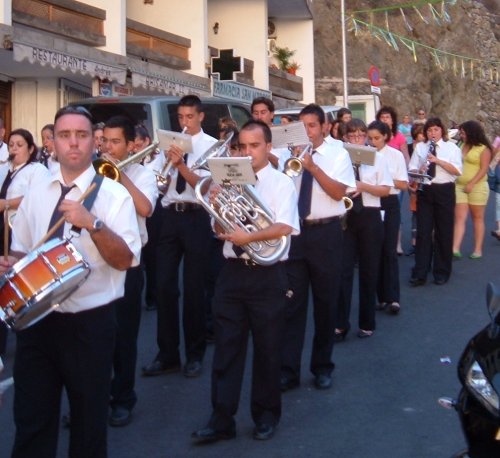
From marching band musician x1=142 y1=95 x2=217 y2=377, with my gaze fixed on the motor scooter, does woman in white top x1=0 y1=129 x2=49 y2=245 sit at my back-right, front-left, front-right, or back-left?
back-right

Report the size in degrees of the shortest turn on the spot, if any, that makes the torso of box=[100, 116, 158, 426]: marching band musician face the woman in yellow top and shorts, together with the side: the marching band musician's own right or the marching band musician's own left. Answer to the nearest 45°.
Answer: approximately 180°

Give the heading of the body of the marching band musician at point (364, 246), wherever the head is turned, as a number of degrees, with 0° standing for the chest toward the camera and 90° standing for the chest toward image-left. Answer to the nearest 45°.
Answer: approximately 45°

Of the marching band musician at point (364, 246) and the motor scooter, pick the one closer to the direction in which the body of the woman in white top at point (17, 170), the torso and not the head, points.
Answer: the motor scooter

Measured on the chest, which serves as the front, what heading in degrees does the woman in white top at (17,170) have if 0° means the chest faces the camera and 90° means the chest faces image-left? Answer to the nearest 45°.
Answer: approximately 45°

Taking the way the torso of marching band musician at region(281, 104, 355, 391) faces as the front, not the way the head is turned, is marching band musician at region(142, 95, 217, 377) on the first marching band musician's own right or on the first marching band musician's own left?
on the first marching band musician's own right

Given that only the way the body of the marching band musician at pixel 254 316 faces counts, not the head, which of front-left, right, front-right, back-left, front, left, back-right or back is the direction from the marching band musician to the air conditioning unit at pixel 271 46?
back-right

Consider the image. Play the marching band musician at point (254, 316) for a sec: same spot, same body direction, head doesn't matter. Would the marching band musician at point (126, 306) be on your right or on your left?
on your right

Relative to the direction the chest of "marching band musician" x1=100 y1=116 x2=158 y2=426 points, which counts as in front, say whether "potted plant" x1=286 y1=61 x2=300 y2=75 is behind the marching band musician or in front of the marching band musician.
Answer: behind

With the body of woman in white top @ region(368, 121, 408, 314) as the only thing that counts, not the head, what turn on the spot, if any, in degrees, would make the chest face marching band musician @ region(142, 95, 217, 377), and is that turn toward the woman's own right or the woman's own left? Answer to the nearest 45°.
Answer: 0° — they already face them
